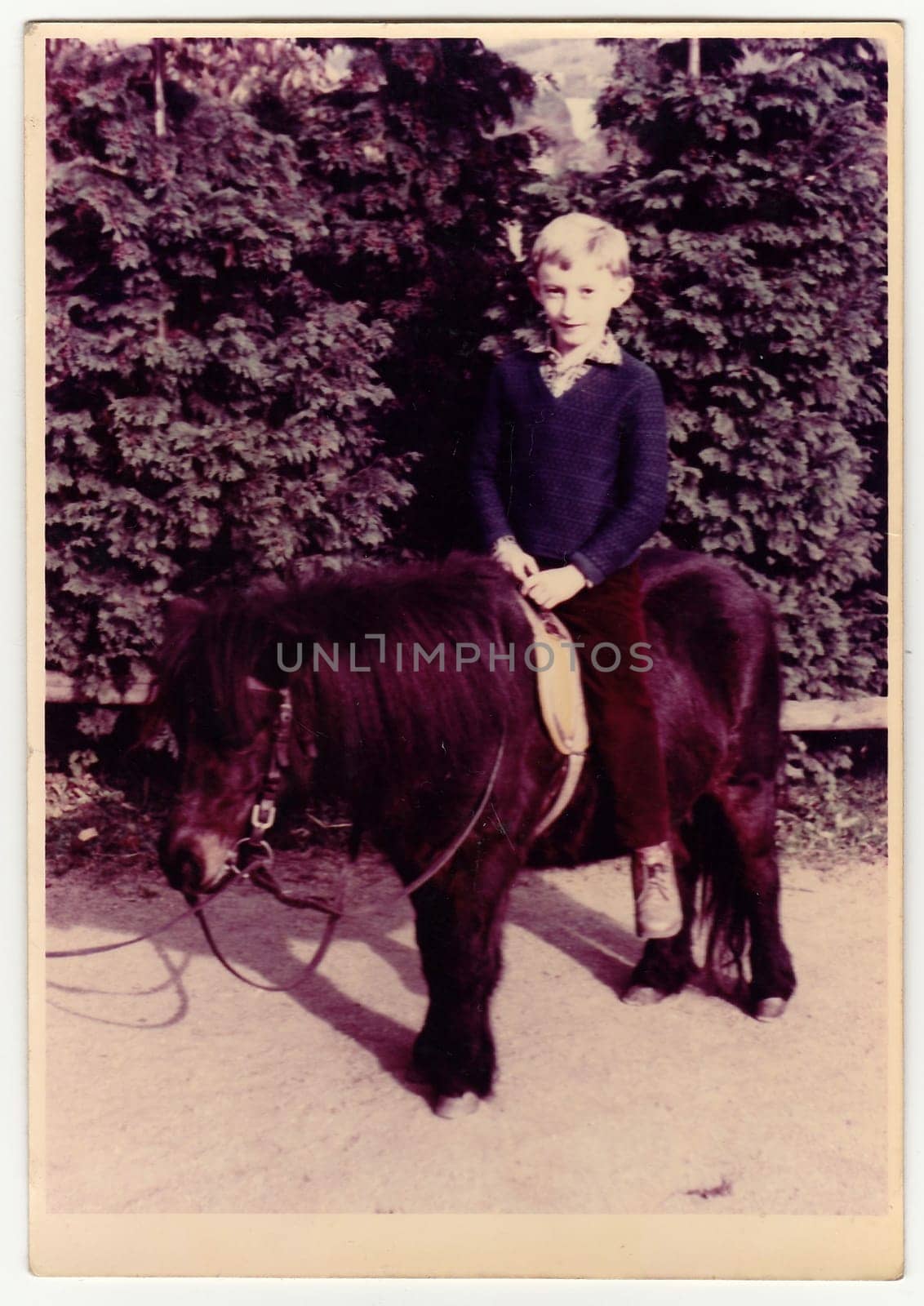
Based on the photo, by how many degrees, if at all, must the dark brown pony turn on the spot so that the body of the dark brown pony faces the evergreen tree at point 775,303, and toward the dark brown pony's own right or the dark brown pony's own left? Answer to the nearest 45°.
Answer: approximately 180°

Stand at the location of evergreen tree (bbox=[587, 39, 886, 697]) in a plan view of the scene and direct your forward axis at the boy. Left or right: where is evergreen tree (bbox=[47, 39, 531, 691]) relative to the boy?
right

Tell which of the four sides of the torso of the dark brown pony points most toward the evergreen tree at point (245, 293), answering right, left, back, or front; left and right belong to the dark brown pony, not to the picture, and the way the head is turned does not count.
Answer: right
